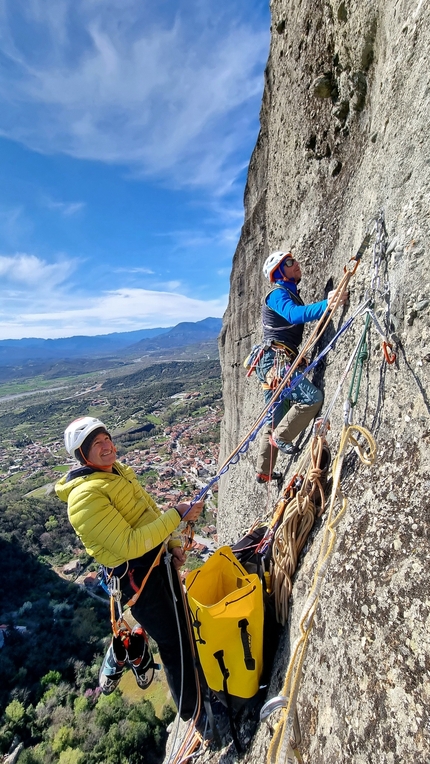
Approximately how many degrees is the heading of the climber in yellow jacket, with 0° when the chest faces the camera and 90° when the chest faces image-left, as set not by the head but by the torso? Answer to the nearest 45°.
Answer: approximately 270°

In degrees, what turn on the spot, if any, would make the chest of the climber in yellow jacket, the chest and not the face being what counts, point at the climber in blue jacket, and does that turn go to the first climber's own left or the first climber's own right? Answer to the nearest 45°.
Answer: approximately 45° to the first climber's own left

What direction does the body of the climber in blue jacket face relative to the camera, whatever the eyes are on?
to the viewer's right

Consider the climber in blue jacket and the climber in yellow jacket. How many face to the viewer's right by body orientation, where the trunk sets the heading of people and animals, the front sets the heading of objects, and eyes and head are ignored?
2
